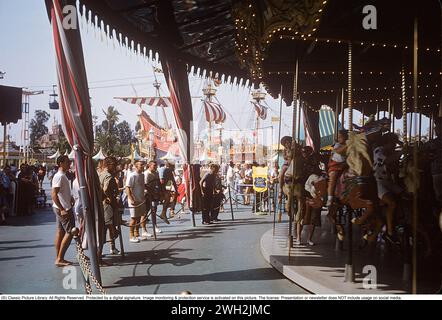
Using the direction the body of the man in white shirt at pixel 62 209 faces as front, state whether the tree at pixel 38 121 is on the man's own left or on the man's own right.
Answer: on the man's own left

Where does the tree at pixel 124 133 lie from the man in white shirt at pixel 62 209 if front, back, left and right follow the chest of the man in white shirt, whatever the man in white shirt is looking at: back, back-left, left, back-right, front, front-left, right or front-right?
left

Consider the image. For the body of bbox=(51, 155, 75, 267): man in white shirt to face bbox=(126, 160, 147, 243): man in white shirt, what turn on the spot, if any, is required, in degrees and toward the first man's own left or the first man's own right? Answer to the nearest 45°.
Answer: approximately 45° to the first man's own left

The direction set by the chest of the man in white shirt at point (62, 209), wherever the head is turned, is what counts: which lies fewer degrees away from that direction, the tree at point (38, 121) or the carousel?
the carousel

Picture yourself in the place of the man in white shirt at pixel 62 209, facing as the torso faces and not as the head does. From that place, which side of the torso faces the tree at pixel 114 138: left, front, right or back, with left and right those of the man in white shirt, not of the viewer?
left

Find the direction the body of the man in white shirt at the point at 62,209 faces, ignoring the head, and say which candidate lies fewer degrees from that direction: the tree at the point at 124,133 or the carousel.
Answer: the carousel

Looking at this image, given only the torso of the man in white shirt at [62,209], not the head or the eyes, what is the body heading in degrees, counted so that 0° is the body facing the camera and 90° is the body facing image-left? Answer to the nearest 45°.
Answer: approximately 270°

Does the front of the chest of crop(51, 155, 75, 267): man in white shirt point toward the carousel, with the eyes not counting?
yes

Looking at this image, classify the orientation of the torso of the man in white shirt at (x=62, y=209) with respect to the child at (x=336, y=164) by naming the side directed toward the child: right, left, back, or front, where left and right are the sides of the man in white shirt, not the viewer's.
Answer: front
